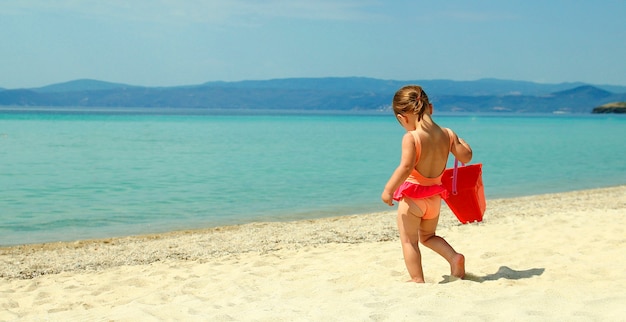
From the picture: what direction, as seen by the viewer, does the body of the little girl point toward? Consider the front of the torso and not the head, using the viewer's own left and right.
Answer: facing away from the viewer and to the left of the viewer
